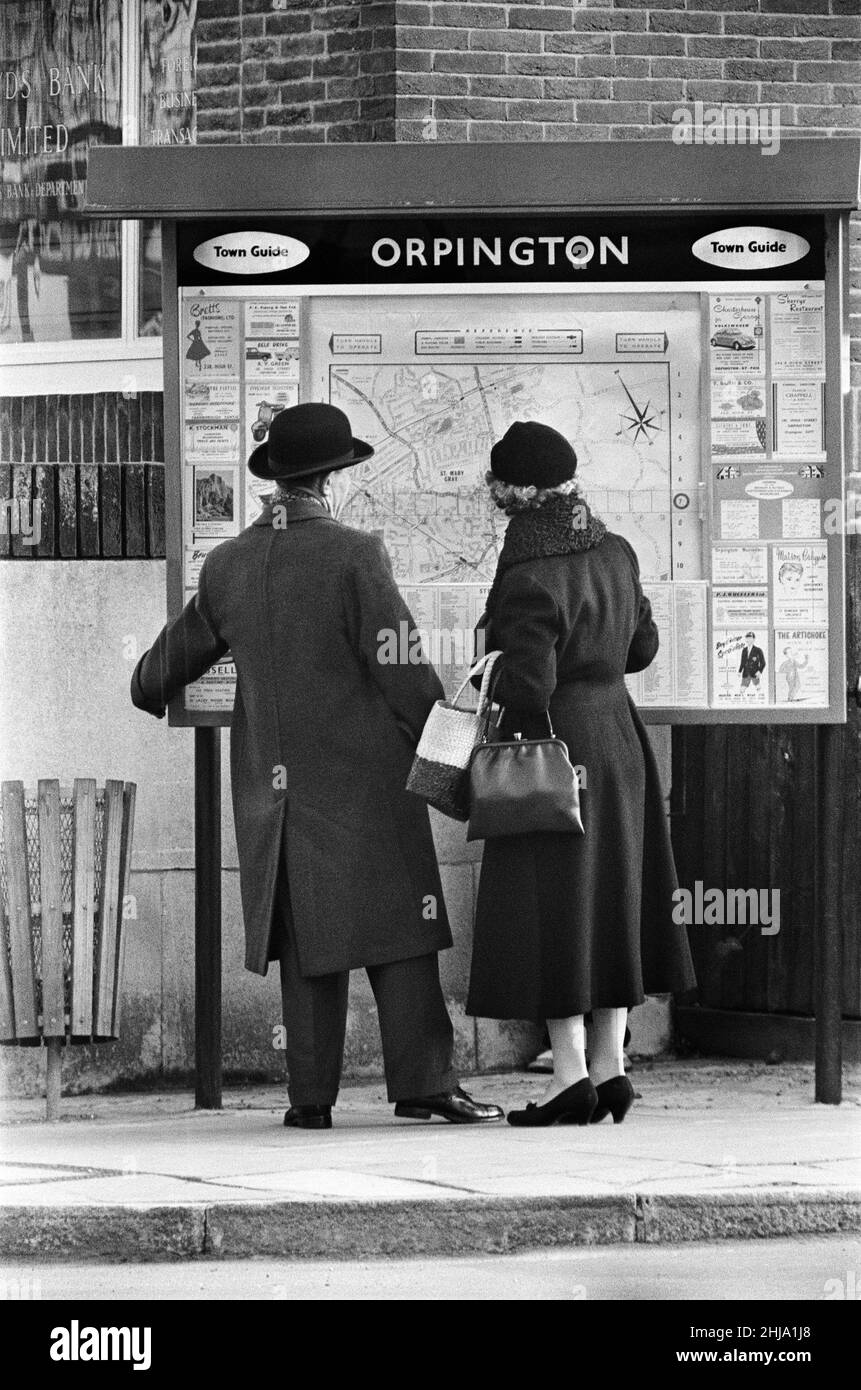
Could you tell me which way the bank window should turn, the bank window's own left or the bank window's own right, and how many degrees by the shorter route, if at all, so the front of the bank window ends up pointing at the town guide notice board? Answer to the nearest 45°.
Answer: approximately 45° to the bank window's own left

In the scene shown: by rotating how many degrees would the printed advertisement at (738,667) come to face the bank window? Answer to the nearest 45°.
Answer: approximately 135° to its right

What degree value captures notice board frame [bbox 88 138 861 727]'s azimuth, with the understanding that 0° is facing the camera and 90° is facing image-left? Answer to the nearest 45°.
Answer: approximately 0°

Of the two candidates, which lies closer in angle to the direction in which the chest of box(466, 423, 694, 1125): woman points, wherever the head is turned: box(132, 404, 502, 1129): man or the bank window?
the bank window

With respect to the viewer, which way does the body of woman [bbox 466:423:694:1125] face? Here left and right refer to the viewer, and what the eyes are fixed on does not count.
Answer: facing away from the viewer and to the left of the viewer
